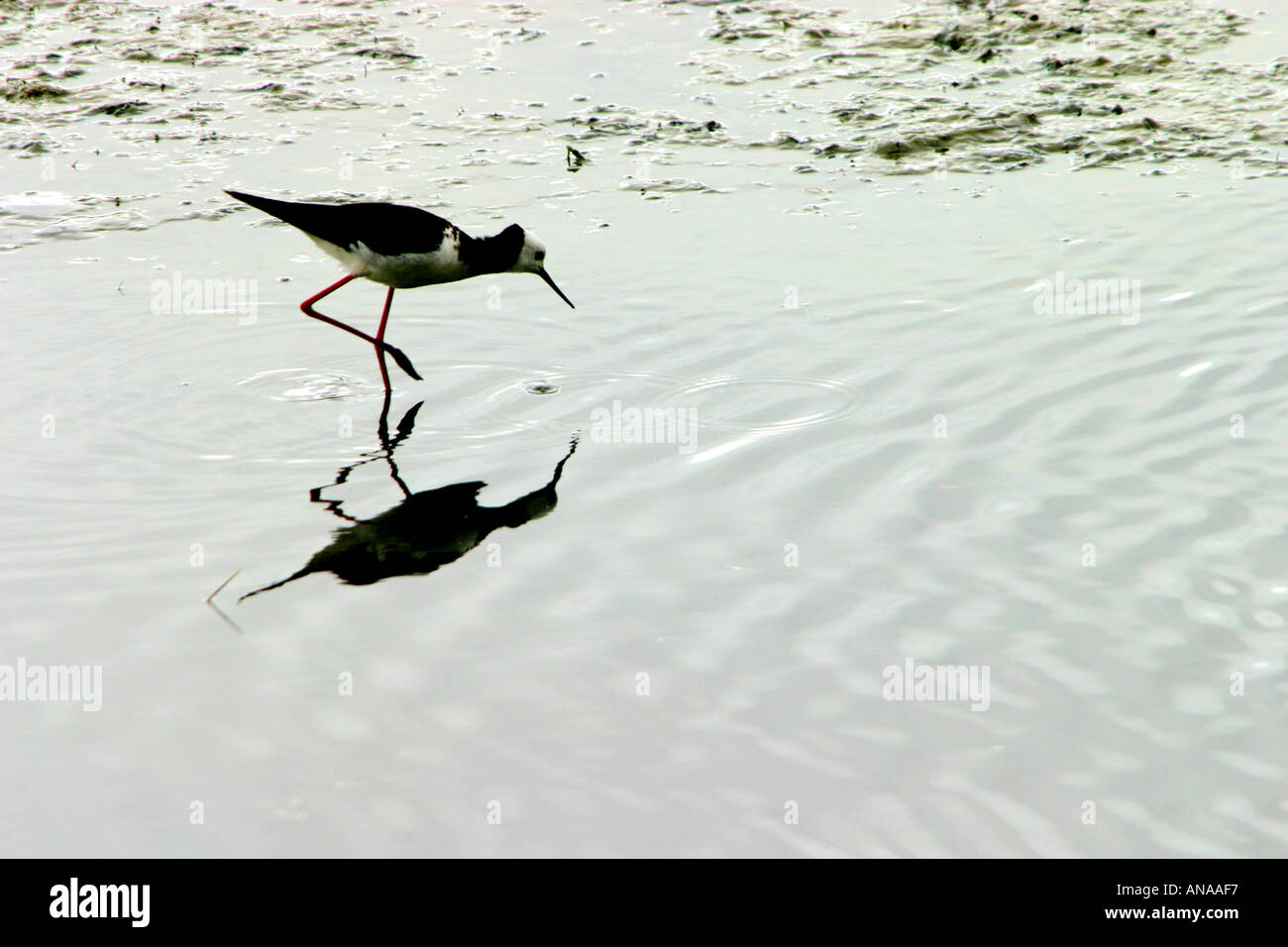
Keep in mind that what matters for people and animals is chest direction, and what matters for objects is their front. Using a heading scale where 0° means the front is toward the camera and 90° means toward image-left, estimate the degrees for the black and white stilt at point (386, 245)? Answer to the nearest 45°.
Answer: approximately 270°
